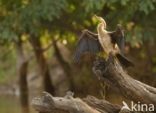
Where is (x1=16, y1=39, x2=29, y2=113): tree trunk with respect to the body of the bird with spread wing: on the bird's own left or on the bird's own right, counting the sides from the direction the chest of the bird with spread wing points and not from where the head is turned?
on the bird's own right

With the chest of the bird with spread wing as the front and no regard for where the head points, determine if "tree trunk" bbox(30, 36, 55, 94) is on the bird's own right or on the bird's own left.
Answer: on the bird's own right

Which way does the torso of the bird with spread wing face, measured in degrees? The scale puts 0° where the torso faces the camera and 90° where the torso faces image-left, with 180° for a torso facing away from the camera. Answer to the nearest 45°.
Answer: approximately 45°
